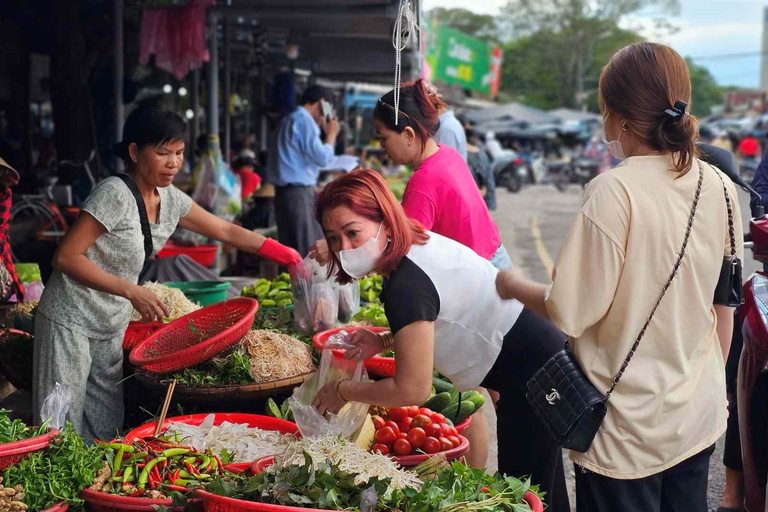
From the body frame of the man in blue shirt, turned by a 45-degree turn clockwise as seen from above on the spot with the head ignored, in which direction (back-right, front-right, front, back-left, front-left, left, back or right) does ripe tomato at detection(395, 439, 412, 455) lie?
right

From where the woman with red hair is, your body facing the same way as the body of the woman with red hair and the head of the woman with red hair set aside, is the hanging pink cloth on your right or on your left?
on your right

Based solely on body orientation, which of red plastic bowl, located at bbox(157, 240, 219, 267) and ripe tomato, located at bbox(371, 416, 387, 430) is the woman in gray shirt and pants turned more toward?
the ripe tomato

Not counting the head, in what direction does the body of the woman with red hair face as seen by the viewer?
to the viewer's left

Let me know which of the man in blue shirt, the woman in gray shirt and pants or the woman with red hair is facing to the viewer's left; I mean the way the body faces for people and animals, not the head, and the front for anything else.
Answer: the woman with red hair

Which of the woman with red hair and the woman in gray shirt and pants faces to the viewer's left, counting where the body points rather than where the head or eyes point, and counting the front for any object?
the woman with red hair

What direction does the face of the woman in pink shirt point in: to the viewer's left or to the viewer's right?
to the viewer's left

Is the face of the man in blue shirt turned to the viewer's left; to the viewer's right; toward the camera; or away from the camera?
to the viewer's right

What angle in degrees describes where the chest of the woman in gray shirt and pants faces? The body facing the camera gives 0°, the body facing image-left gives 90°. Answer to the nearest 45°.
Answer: approximately 315°

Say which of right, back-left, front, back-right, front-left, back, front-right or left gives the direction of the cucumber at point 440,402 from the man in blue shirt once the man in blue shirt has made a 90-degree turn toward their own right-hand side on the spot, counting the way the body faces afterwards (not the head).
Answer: front-right
